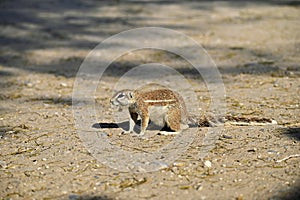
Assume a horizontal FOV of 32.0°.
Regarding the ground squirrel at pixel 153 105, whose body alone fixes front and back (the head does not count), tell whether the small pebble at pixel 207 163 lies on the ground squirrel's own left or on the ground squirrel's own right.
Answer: on the ground squirrel's own left

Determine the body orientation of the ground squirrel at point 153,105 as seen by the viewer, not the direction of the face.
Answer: to the viewer's left
